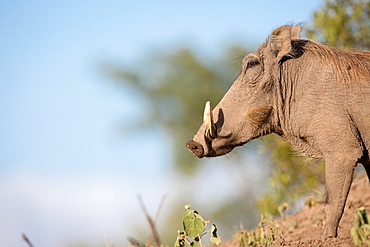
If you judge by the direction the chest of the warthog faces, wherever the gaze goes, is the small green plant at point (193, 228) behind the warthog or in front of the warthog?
in front

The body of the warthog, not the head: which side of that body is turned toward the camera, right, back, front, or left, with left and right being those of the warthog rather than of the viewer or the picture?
left

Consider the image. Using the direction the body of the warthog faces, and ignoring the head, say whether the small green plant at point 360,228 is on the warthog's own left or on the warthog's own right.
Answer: on the warthog's own left
